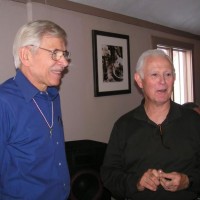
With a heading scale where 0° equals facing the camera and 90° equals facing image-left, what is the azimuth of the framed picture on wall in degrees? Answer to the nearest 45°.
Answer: approximately 315°

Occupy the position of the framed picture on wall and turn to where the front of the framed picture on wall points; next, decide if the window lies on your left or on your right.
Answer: on your left

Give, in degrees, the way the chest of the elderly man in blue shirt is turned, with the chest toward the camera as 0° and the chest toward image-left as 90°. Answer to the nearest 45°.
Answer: approximately 315°

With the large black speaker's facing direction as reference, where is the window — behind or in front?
behind

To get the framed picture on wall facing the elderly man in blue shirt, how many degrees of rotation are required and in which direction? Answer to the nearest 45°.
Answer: approximately 45° to its right

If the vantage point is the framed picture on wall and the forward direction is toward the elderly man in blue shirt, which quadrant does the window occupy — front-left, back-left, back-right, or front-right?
back-left

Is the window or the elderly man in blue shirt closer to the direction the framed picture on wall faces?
the elderly man in blue shirt

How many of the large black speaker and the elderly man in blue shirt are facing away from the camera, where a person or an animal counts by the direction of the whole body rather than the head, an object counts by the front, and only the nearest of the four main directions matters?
0

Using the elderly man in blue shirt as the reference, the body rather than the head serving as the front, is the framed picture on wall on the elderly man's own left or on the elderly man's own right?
on the elderly man's own left

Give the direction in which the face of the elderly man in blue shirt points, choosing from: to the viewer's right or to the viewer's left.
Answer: to the viewer's right

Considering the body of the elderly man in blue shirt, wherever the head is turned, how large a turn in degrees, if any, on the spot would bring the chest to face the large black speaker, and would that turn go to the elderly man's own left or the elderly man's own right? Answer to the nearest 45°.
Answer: approximately 90° to the elderly man's own left
